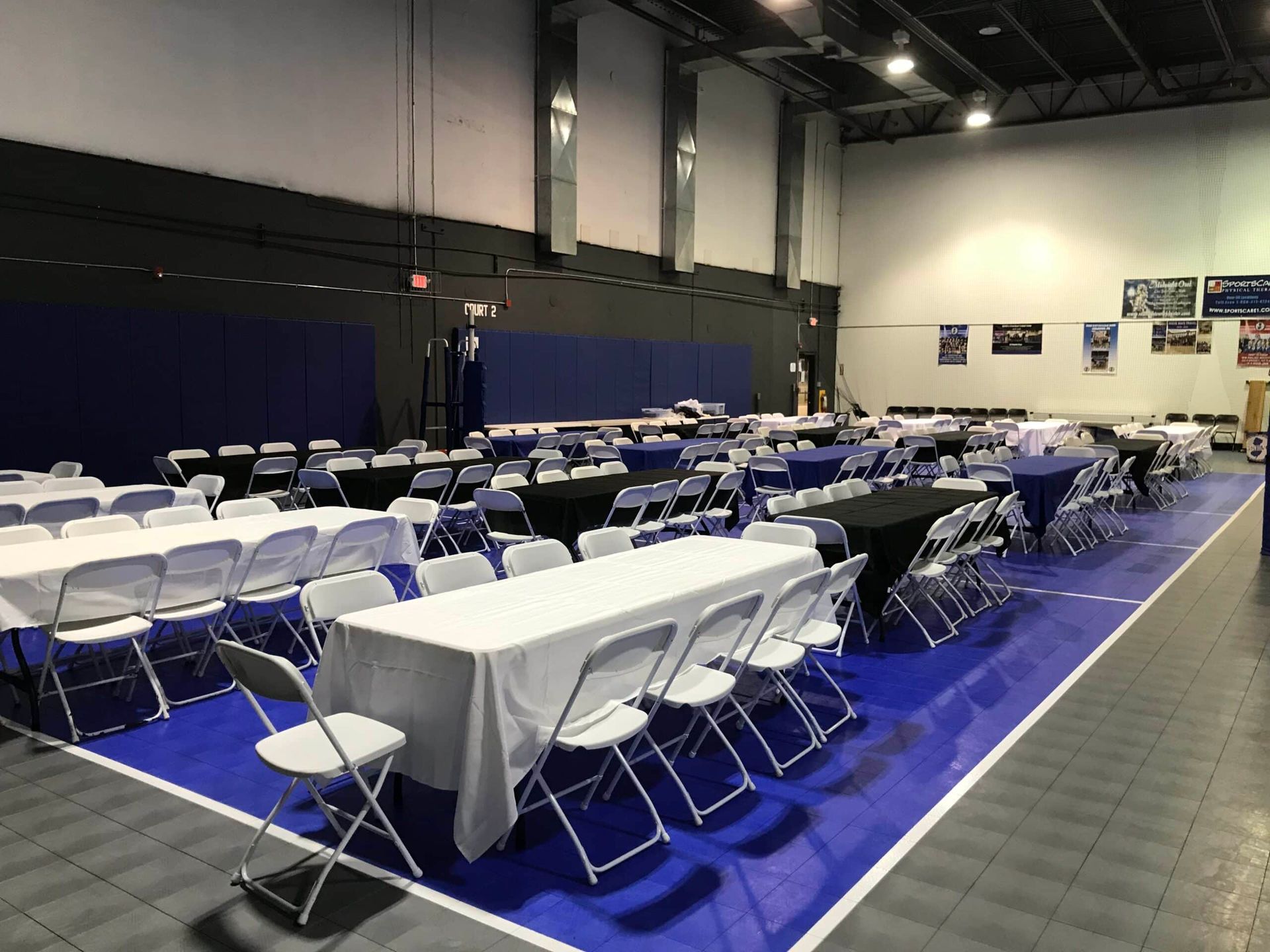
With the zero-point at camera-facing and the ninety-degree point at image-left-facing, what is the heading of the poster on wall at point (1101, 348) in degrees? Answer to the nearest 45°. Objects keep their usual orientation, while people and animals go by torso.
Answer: approximately 0°

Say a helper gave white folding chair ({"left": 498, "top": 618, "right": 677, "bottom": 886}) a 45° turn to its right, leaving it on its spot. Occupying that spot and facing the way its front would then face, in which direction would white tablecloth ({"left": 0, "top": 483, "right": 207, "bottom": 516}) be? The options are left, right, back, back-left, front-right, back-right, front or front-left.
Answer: front-left

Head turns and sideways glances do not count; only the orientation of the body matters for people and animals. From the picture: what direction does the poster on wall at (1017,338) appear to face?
toward the camera

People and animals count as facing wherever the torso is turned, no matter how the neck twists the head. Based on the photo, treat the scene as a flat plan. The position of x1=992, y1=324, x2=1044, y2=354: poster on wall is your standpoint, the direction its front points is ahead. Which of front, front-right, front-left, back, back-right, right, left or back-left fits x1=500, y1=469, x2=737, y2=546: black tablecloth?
front

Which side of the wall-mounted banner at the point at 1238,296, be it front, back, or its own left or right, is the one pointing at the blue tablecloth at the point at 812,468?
front

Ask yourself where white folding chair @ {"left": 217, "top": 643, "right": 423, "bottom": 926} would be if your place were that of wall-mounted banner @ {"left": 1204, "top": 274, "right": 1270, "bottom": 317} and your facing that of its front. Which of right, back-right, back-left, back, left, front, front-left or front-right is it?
front

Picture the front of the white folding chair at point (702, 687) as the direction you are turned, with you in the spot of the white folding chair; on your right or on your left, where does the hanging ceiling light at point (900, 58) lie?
on your right

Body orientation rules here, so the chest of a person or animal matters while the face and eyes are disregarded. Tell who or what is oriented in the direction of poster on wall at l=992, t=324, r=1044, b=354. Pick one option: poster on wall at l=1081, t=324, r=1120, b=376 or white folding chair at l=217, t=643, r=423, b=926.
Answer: the white folding chair

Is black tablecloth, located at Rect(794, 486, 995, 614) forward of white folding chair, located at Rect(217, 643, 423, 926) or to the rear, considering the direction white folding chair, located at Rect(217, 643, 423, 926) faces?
forward

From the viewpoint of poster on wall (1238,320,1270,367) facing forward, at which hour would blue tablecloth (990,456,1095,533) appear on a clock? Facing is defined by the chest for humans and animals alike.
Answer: The blue tablecloth is roughly at 12 o'clock from the poster on wall.

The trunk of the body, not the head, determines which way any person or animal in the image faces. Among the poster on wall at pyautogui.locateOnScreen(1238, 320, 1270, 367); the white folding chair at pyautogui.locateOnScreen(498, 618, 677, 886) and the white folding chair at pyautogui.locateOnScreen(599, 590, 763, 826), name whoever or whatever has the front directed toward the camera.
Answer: the poster on wall

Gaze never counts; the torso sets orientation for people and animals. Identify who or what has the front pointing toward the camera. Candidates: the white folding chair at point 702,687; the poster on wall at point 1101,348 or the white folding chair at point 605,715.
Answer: the poster on wall

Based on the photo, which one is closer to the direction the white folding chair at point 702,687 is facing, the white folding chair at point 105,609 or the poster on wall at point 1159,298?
the white folding chair

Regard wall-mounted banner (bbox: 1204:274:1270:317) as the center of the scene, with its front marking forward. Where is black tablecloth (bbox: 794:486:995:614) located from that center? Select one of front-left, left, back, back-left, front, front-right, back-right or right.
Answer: front

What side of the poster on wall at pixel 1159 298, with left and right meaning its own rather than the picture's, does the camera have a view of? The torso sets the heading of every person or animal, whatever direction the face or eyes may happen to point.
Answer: front

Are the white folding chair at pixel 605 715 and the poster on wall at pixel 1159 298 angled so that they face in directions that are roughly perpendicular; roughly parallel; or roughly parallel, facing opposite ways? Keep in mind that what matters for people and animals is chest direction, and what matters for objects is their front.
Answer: roughly perpendicular

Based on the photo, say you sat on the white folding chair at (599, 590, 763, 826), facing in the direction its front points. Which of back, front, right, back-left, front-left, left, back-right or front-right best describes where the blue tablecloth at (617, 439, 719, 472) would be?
front-right
